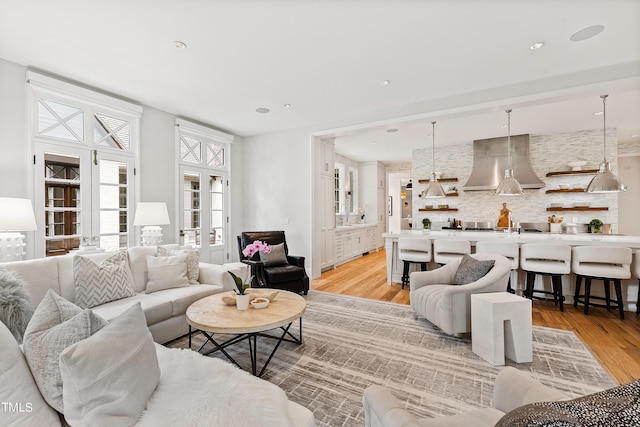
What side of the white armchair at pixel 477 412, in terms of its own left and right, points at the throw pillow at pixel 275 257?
front

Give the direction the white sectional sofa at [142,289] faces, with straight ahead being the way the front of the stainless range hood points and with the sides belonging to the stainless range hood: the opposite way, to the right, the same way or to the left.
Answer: to the left

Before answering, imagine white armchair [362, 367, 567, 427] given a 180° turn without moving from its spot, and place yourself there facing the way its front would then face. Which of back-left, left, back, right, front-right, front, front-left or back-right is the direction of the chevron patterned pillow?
back-right

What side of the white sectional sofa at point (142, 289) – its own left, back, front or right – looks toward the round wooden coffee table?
front

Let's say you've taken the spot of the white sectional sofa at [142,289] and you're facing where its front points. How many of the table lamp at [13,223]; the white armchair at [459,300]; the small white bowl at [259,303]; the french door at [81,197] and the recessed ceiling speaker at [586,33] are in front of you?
3

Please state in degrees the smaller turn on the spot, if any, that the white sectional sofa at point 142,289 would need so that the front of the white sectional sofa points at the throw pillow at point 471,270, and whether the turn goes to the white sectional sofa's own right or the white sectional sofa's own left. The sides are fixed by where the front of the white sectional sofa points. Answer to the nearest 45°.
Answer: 0° — it already faces it

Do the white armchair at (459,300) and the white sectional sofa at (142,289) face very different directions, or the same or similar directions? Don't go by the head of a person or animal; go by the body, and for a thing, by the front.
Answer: very different directions

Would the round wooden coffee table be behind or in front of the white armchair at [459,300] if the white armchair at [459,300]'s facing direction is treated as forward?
in front

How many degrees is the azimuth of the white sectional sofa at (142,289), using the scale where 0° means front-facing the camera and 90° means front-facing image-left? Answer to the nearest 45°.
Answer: approximately 315°

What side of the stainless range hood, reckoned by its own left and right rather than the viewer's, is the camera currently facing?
front

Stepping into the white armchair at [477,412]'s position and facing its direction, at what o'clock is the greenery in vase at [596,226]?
The greenery in vase is roughly at 2 o'clock from the white armchair.

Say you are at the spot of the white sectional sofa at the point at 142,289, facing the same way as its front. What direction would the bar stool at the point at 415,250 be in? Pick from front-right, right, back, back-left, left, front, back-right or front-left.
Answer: front-left

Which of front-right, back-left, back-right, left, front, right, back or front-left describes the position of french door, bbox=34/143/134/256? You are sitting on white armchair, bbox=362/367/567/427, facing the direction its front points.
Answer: front-left

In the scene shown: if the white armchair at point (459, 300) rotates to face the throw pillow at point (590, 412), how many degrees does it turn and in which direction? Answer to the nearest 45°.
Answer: approximately 45° to its left

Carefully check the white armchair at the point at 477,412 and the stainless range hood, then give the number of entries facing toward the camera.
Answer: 1

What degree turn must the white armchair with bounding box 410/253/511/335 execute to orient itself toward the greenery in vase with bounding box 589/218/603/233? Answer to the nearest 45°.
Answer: approximately 180°
